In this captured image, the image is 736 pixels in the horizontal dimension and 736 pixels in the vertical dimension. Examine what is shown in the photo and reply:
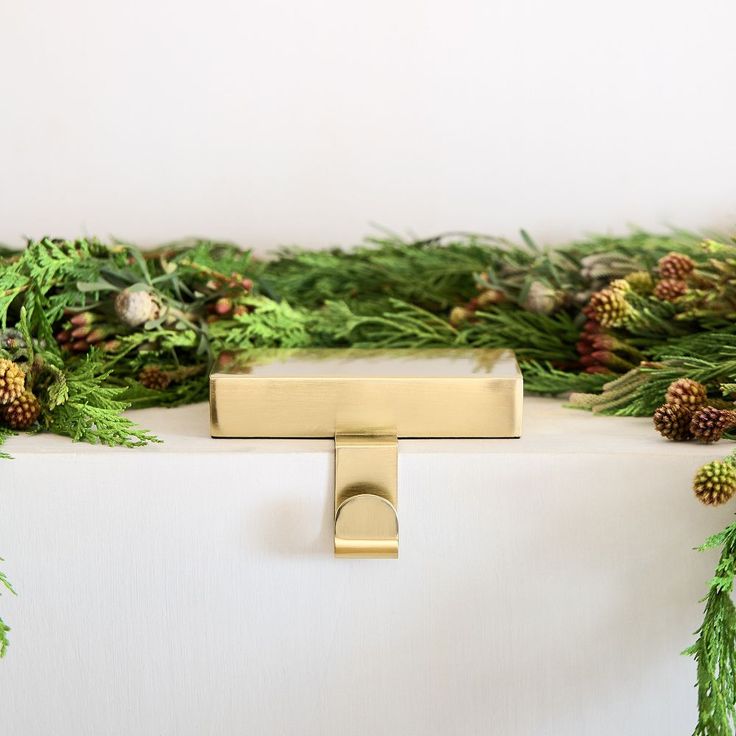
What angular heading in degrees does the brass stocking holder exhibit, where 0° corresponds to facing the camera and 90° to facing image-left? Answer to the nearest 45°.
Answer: approximately 0°
